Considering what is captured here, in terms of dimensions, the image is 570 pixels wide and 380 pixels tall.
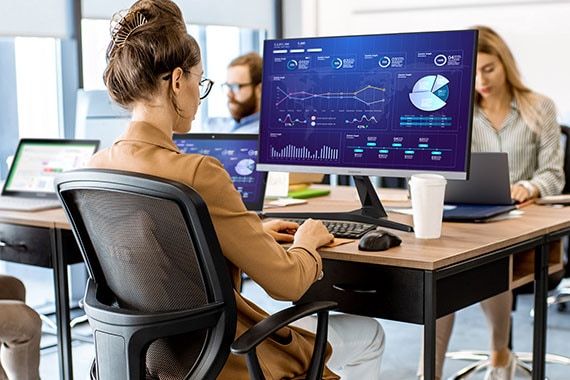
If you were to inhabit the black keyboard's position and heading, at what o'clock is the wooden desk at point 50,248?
The wooden desk is roughly at 2 o'clock from the black keyboard.

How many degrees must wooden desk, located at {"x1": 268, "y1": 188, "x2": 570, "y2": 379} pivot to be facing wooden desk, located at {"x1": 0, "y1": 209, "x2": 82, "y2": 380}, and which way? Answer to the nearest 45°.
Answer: approximately 45° to its right

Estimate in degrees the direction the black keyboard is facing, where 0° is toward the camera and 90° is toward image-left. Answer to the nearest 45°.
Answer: approximately 45°

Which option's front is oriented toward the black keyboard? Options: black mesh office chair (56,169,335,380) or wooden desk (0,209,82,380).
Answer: the black mesh office chair

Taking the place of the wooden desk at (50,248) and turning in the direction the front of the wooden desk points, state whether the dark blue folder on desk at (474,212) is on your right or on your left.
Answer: on your left

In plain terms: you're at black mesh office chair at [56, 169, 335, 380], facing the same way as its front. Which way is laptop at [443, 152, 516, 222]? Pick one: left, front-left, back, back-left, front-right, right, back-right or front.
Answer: front

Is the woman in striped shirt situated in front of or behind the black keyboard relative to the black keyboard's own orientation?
behind

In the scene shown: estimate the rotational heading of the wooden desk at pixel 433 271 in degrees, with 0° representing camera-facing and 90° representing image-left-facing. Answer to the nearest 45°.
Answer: approximately 45°

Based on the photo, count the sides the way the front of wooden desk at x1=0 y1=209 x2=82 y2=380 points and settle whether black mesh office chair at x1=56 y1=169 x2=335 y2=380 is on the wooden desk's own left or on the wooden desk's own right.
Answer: on the wooden desk's own left

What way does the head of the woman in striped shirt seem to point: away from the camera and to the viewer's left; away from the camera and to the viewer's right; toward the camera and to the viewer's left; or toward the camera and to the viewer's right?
toward the camera and to the viewer's left

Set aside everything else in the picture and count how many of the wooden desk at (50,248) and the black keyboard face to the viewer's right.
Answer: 0

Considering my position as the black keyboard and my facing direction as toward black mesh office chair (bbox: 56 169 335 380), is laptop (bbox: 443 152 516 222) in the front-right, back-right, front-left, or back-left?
back-left

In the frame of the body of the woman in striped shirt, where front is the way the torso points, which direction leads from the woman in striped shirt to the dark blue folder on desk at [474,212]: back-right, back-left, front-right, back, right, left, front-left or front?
front-left

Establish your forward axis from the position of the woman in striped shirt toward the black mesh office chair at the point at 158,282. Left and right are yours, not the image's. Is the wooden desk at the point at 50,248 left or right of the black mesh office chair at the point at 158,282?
right

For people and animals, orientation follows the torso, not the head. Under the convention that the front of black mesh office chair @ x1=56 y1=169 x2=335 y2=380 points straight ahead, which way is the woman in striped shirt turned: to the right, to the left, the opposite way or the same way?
the opposite way
